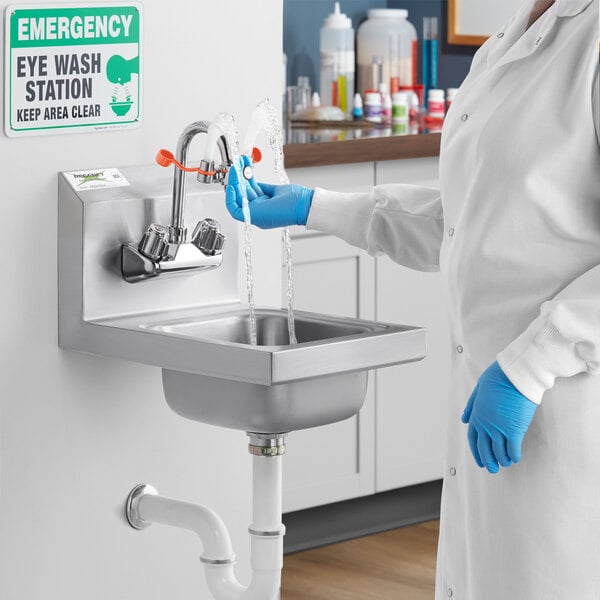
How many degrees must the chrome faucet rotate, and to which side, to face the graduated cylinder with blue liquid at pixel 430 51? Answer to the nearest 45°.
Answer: approximately 135° to its left

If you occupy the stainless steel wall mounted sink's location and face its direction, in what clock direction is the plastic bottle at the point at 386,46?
The plastic bottle is roughly at 8 o'clock from the stainless steel wall mounted sink.

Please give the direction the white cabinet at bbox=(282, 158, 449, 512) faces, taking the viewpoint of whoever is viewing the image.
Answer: facing the viewer and to the right of the viewer

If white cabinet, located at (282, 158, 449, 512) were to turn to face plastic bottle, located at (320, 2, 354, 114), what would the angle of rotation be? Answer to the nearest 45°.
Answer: approximately 135° to its left

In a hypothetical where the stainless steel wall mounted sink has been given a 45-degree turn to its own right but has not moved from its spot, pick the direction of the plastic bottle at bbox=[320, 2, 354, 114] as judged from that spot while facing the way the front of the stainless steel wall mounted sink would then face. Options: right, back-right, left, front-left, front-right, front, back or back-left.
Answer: back

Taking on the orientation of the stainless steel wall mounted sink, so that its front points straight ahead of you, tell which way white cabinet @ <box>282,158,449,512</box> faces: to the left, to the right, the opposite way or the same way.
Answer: the same way

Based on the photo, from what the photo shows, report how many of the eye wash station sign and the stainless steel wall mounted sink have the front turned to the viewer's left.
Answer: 0

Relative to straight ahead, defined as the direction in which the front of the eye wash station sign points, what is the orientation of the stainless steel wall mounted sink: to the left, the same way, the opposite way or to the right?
the same way

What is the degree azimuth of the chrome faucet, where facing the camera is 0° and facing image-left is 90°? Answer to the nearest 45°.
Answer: approximately 315°

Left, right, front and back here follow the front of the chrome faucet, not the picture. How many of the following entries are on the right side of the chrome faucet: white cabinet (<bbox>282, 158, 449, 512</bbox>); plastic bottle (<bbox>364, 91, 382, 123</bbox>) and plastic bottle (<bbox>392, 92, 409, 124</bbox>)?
0

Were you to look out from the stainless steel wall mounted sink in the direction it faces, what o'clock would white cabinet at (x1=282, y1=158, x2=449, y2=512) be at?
The white cabinet is roughly at 8 o'clock from the stainless steel wall mounted sink.

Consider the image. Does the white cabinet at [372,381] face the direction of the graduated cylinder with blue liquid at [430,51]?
no

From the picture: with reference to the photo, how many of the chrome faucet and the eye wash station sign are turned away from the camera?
0

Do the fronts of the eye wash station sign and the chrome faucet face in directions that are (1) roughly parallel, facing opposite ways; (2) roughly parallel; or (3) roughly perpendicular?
roughly parallel

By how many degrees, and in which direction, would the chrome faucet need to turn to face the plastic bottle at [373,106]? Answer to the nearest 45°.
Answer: approximately 135° to its left

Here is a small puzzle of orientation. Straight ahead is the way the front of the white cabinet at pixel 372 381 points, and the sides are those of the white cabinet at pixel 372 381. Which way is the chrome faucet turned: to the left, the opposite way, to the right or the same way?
the same way

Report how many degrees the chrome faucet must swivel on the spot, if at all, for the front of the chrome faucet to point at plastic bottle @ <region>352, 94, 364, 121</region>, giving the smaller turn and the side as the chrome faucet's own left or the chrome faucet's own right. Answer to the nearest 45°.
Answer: approximately 135° to the chrome faucet's own left

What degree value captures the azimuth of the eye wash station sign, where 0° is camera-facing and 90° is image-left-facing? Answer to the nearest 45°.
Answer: approximately 315°
